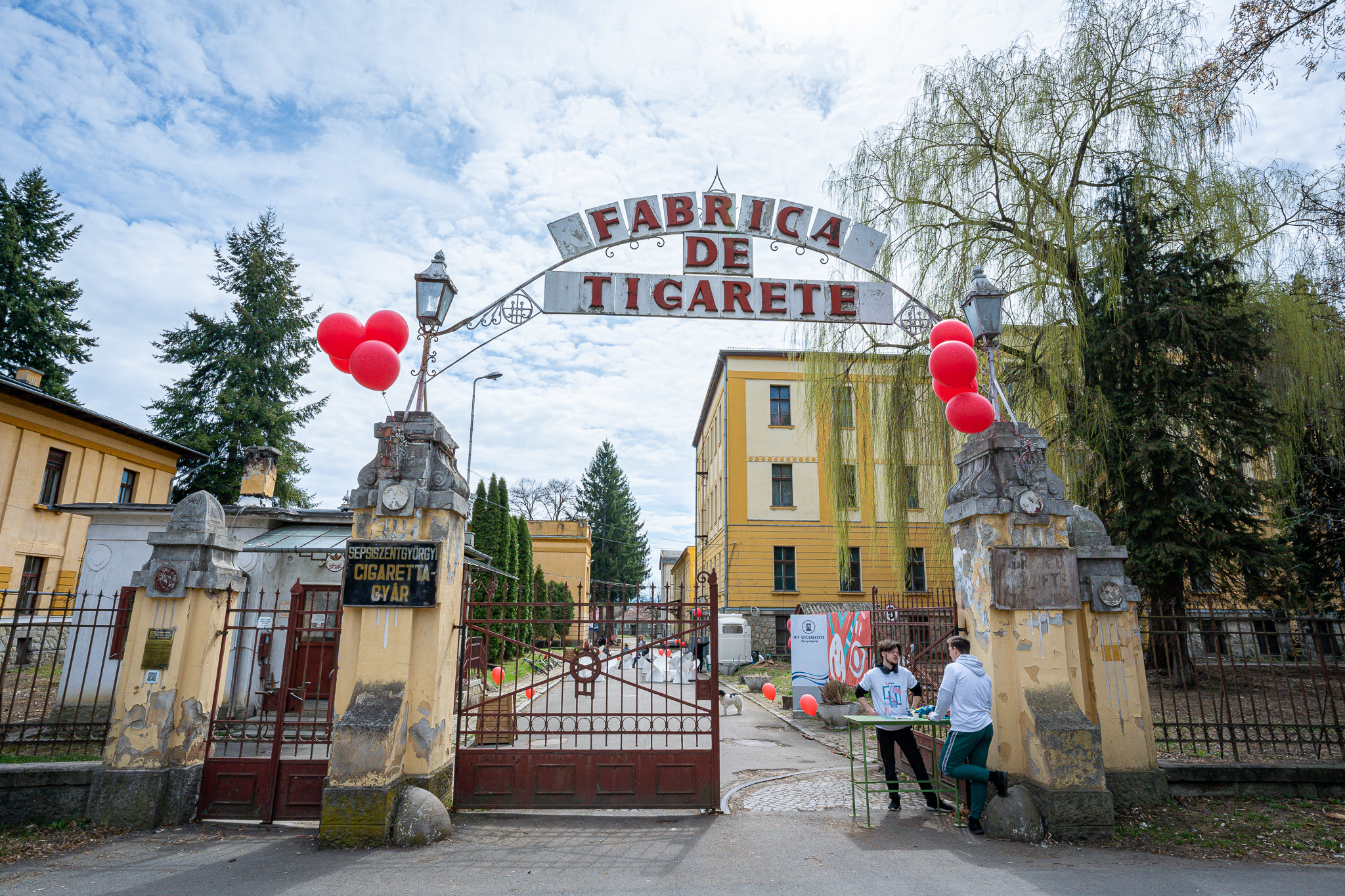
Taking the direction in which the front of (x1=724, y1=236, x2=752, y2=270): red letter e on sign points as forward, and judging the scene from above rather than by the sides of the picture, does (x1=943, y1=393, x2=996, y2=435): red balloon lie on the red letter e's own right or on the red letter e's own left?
on the red letter e's own left

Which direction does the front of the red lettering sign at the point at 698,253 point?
toward the camera

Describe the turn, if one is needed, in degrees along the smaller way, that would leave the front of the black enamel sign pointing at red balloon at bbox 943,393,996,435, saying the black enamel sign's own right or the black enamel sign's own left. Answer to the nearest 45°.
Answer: approximately 45° to the black enamel sign's own left

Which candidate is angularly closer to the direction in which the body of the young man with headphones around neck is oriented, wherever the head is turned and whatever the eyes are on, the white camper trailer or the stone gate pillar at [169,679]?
the stone gate pillar

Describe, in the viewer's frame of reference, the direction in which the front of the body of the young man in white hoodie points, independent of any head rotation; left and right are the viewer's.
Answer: facing away from the viewer and to the left of the viewer

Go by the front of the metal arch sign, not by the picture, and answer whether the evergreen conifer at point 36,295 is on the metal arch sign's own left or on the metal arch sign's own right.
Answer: on the metal arch sign's own right

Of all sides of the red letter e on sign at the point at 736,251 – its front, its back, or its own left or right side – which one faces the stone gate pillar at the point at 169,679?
right

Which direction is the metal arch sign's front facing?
toward the camera

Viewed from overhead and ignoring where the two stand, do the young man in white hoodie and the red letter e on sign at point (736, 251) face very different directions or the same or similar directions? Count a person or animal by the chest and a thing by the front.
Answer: very different directions

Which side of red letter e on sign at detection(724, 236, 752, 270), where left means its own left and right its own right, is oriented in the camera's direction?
front

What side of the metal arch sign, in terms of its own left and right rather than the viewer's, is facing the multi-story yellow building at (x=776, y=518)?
back
